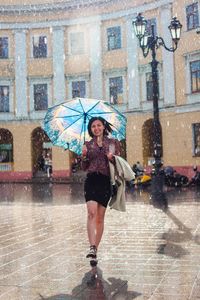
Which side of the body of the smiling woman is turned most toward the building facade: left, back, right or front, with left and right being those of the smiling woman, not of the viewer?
back

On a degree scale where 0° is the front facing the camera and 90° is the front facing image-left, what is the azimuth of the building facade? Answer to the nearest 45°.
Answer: approximately 0°

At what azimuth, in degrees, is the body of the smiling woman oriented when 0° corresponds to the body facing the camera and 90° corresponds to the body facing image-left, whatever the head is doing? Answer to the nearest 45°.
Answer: approximately 0°

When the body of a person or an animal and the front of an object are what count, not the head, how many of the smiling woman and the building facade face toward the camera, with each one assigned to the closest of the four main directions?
2

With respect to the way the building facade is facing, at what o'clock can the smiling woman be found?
The smiling woman is roughly at 12 o'clock from the building facade.
